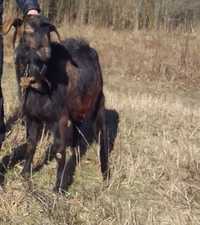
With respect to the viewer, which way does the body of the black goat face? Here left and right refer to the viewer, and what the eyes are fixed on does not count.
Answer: facing the viewer and to the left of the viewer
